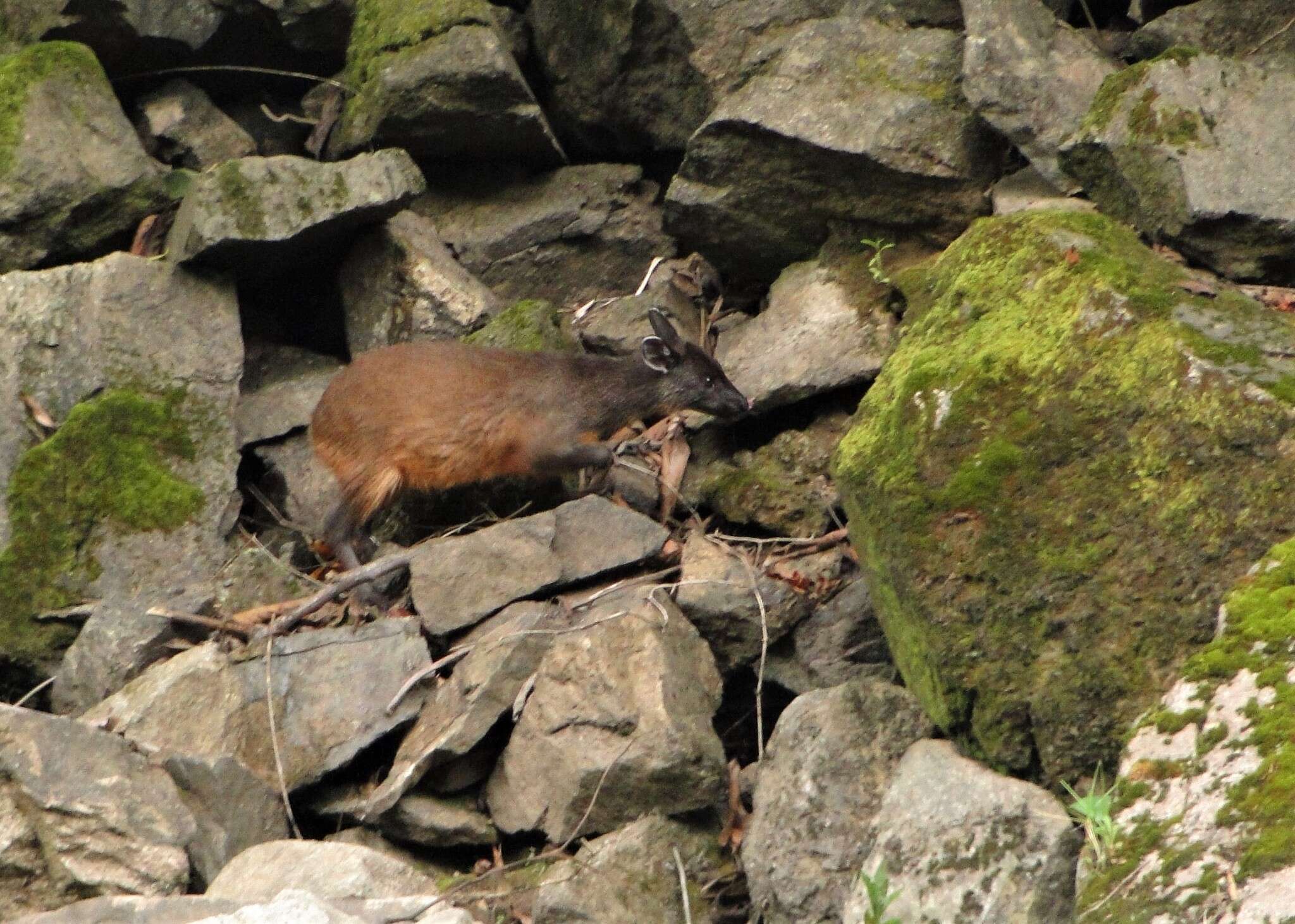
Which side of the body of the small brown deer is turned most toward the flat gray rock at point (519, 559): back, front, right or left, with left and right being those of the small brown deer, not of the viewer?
right

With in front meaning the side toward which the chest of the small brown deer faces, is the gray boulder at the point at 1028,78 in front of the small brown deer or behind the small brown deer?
in front

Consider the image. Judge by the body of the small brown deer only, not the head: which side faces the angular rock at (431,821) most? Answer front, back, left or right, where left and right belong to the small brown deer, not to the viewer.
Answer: right

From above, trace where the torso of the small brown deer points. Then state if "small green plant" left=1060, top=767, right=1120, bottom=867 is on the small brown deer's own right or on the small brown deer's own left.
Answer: on the small brown deer's own right

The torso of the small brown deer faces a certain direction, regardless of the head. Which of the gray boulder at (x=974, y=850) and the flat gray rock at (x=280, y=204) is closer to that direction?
the gray boulder

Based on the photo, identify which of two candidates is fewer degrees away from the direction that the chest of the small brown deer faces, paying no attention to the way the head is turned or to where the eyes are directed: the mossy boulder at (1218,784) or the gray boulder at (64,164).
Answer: the mossy boulder

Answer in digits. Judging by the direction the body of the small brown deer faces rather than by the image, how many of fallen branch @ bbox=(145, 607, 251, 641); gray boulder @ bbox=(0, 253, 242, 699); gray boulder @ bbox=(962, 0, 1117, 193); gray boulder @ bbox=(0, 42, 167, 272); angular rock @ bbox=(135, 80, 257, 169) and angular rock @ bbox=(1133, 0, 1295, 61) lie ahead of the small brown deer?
2

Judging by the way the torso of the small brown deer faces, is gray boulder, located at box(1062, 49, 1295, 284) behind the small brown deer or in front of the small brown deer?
in front

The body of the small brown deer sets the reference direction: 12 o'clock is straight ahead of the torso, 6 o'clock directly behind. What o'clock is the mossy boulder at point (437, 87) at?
The mossy boulder is roughly at 9 o'clock from the small brown deer.

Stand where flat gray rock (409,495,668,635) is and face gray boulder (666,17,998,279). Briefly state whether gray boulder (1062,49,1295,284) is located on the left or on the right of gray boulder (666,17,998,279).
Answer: right

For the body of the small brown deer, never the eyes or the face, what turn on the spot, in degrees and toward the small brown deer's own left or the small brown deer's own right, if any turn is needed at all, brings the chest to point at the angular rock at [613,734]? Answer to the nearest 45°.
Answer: approximately 90° to the small brown deer's own right

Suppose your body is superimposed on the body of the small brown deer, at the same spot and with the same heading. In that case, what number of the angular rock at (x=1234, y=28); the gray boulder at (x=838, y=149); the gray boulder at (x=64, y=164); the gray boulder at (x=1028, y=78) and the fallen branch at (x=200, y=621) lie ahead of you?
3

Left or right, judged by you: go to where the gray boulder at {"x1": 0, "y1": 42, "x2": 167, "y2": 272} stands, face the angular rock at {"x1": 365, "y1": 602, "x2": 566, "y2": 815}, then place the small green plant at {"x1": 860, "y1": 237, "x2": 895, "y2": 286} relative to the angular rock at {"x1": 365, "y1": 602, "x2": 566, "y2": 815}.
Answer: left

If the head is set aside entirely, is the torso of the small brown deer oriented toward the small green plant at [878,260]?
yes

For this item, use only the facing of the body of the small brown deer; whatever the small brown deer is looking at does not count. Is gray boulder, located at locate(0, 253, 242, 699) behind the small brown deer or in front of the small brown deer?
behind

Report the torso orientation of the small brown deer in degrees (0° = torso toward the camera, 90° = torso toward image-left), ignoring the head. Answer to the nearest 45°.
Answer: approximately 270°
